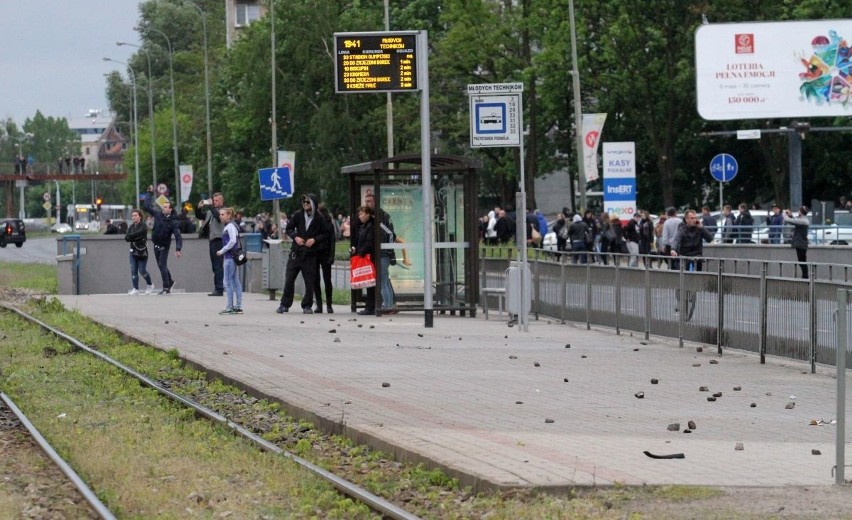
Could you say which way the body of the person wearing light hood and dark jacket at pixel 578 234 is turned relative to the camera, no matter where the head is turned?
away from the camera

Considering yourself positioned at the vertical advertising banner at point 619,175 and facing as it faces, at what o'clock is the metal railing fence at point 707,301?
The metal railing fence is roughly at 12 o'clock from the vertical advertising banner.

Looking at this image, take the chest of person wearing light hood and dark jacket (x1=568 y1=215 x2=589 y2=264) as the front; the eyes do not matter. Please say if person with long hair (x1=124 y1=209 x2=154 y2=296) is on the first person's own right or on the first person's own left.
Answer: on the first person's own left

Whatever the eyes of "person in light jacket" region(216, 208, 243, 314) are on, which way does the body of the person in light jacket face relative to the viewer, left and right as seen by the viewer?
facing to the left of the viewer

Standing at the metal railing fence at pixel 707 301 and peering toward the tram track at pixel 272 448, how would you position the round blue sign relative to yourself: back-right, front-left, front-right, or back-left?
back-right

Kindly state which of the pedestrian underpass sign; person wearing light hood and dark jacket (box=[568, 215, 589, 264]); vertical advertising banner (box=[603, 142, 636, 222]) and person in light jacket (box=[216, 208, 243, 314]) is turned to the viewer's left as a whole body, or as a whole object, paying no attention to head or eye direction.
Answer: the person in light jacket
